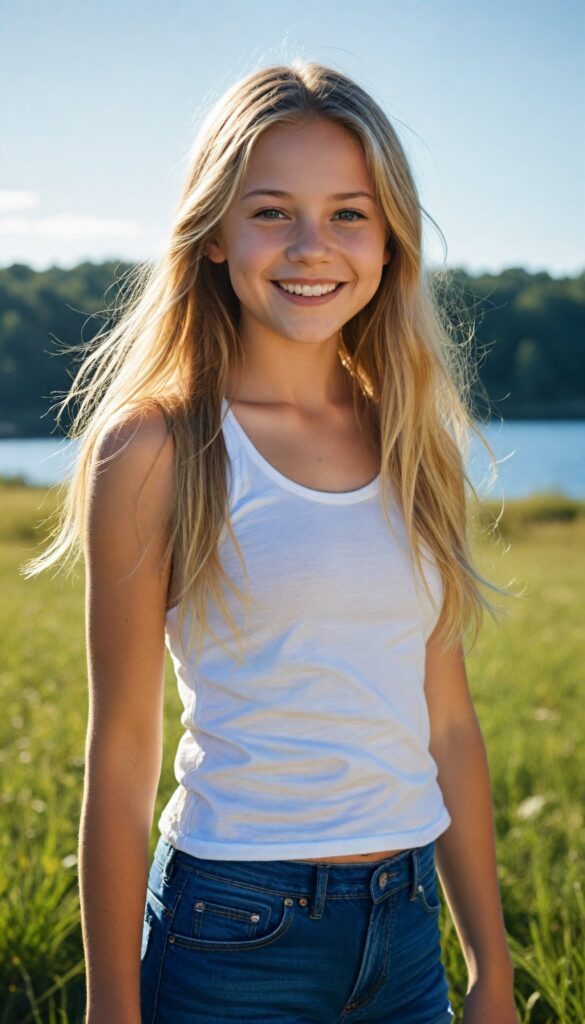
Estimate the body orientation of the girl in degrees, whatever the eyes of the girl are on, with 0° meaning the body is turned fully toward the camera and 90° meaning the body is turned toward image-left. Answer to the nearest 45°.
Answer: approximately 315°
